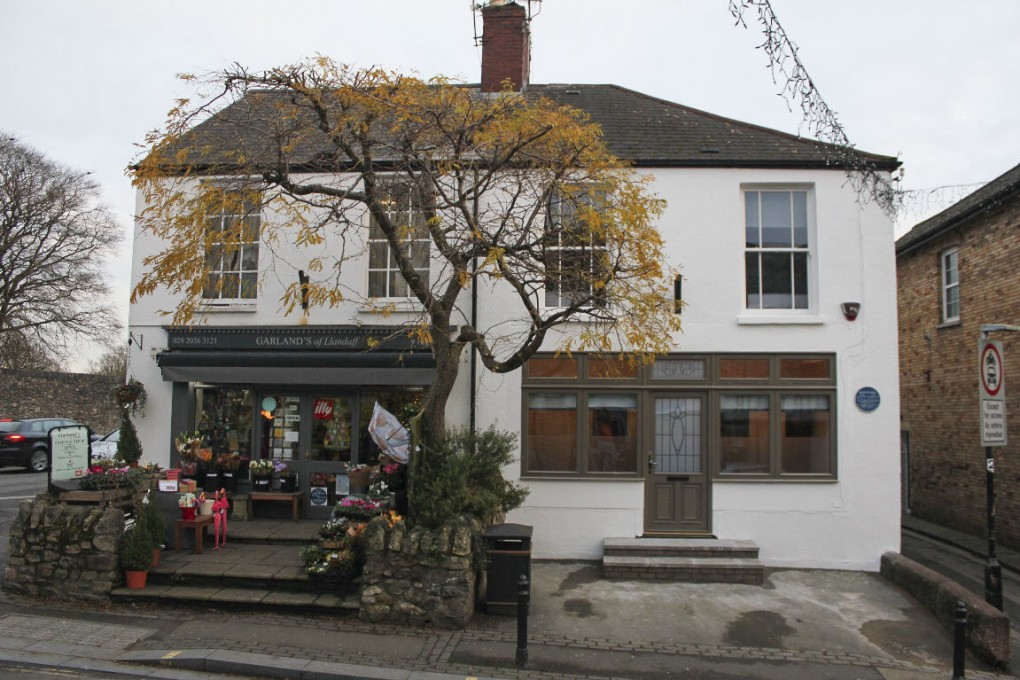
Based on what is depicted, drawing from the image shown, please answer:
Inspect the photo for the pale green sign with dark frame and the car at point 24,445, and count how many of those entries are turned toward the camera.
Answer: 1

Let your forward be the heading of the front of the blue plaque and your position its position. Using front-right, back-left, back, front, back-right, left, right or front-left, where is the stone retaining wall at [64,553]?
front-right

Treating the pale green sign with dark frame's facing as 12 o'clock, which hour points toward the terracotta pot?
The terracotta pot is roughly at 11 o'clock from the pale green sign with dark frame.

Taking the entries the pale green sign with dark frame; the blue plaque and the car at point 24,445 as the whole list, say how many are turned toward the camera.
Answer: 2

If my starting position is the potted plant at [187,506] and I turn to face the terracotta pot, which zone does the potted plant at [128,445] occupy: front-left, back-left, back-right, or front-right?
back-right

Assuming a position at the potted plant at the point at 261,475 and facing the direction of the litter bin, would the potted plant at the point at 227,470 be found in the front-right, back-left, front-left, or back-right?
back-right

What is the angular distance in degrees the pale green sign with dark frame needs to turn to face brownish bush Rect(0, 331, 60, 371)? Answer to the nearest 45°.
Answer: approximately 180°

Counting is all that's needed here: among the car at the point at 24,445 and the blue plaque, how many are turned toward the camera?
1

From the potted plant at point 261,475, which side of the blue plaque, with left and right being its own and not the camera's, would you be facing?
right

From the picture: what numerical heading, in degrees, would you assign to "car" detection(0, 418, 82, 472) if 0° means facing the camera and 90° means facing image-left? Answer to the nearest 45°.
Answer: approximately 225°
